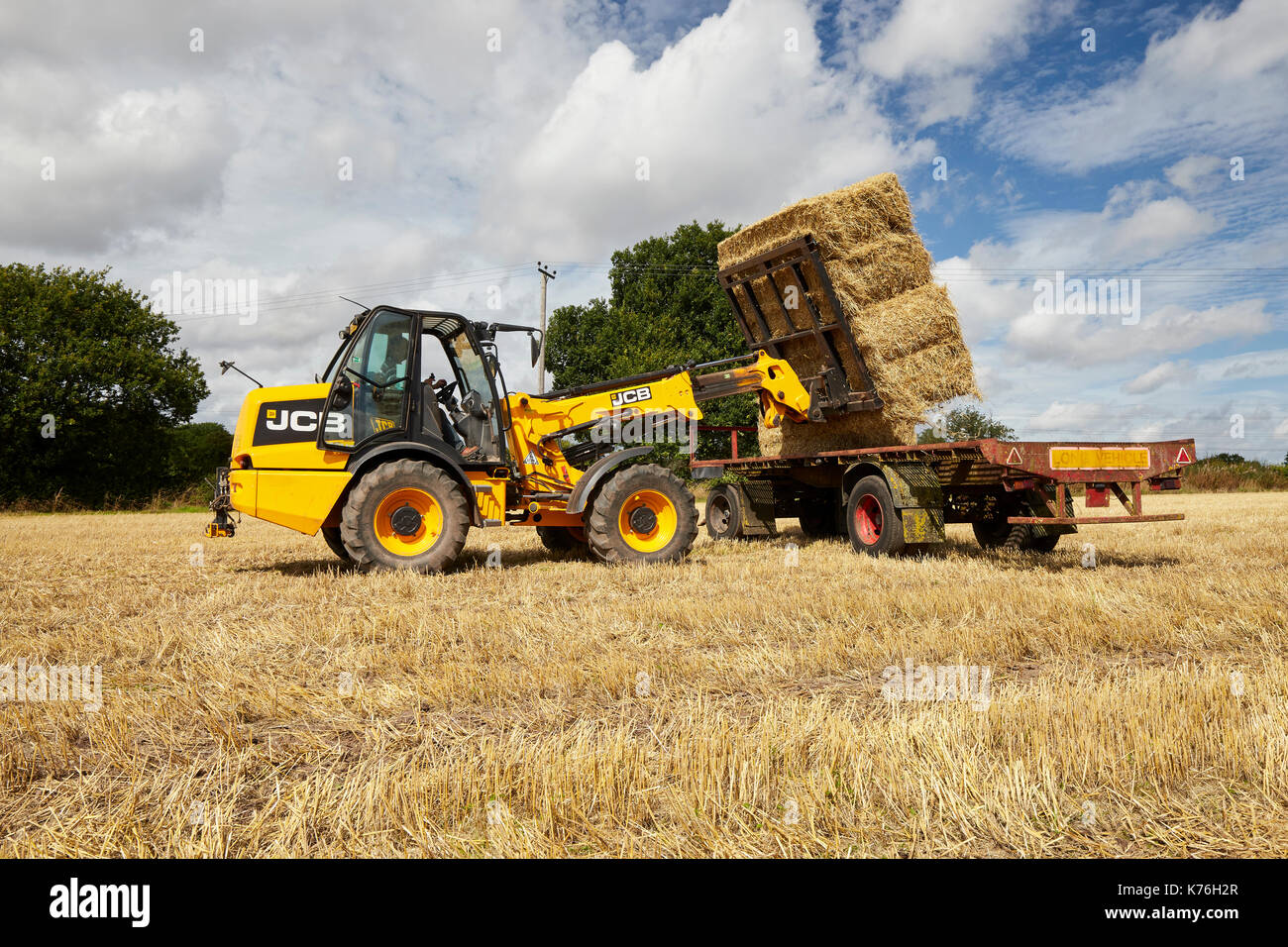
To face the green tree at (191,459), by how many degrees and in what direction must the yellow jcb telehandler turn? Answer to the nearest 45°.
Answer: approximately 135° to its left

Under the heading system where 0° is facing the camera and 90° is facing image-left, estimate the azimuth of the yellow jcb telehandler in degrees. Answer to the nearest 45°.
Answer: approximately 270°

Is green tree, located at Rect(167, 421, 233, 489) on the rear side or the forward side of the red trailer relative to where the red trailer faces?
on the forward side

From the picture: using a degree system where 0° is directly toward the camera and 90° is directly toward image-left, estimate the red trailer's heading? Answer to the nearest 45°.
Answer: approximately 135°

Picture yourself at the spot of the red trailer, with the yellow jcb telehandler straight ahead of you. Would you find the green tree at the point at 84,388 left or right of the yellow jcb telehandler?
right

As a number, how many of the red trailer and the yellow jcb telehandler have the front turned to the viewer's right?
1

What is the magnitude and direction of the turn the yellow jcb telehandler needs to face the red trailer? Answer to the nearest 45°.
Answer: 0° — it already faces it

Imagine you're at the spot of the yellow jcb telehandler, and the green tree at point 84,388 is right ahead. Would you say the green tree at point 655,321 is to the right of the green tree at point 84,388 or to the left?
right

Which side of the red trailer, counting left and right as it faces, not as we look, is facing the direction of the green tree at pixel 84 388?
front

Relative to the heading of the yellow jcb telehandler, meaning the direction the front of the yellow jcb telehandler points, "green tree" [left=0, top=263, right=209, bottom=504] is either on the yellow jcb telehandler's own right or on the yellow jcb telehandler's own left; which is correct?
on the yellow jcb telehandler's own left

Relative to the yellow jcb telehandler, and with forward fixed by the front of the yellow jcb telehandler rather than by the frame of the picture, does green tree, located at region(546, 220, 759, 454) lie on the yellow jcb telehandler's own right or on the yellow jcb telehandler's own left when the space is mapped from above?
on the yellow jcb telehandler's own left
